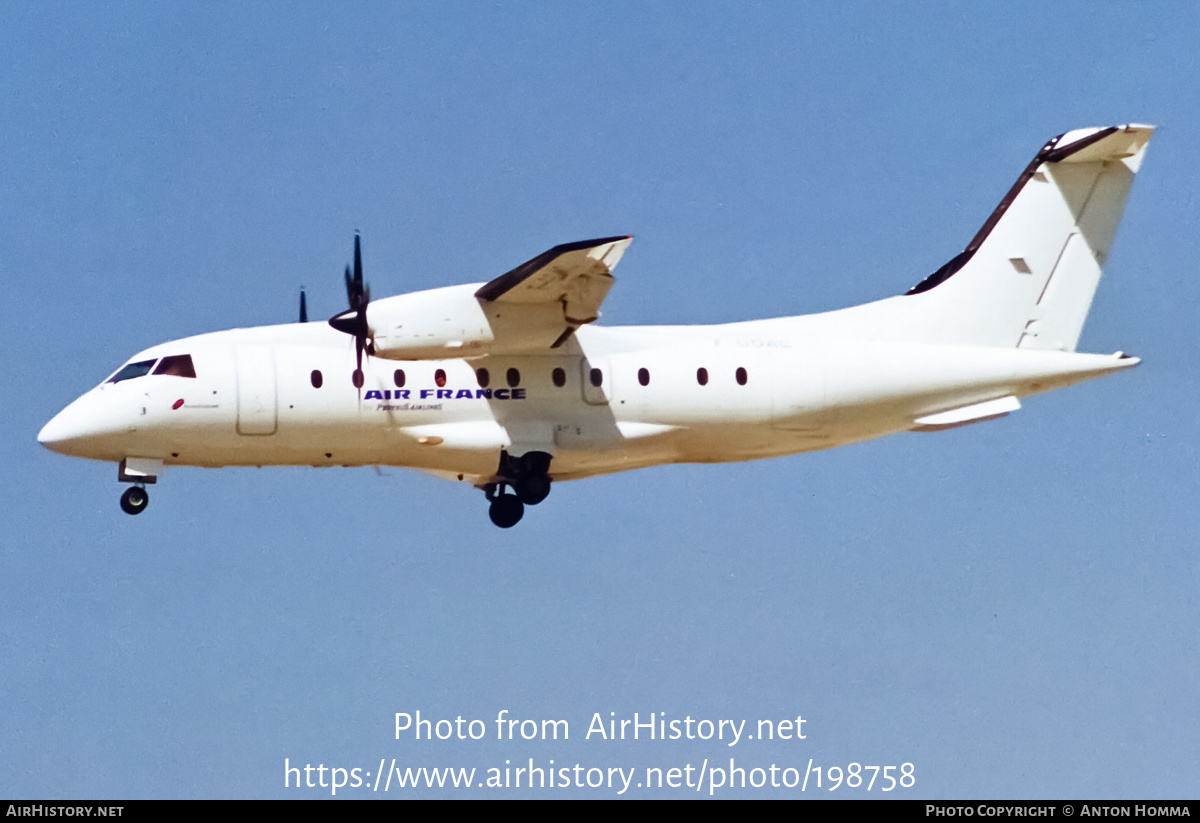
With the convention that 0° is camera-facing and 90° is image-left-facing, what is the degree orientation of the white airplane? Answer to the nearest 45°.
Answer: approximately 90°
